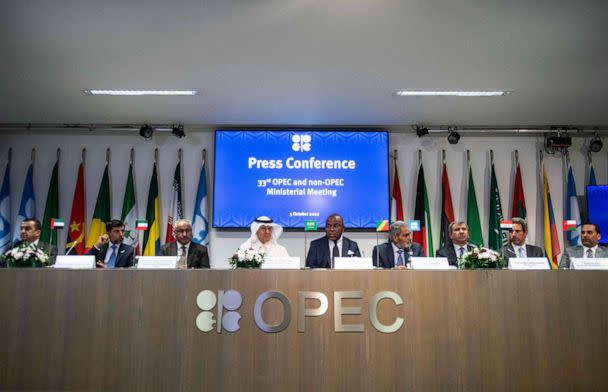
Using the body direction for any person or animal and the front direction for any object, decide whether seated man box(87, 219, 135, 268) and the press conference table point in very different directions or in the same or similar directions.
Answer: same or similar directions

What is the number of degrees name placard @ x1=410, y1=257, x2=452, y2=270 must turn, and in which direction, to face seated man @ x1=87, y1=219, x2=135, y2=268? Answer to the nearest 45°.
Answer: approximately 90° to its right

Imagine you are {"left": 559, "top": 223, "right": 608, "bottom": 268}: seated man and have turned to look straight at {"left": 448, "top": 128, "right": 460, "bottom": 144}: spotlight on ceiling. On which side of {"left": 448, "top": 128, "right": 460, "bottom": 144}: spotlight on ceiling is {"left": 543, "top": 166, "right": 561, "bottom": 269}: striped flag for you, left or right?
right

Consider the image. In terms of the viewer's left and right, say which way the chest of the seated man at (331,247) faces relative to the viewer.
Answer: facing the viewer

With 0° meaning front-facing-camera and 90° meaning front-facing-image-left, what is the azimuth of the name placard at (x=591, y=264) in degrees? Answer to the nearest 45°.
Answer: approximately 0°

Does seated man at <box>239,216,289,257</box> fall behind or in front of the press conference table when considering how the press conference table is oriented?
behind

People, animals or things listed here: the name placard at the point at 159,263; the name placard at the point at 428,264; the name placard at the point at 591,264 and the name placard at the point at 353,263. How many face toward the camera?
4

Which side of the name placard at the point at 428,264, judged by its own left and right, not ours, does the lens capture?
front

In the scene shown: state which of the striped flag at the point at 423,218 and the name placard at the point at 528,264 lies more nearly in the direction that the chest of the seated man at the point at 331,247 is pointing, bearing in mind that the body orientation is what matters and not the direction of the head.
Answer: the name placard

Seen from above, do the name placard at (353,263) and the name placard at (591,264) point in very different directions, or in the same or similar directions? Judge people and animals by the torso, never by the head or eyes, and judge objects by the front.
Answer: same or similar directions

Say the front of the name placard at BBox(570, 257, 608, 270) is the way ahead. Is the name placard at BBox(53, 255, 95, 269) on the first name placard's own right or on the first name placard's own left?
on the first name placard's own right

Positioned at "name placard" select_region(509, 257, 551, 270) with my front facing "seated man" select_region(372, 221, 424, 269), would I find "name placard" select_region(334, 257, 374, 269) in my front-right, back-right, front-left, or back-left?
front-left

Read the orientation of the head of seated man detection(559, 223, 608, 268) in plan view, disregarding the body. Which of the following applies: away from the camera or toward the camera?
toward the camera

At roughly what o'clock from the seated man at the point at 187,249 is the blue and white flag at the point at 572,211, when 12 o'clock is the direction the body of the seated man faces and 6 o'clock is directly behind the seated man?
The blue and white flag is roughly at 9 o'clock from the seated man.

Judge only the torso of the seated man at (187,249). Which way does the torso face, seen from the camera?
toward the camera

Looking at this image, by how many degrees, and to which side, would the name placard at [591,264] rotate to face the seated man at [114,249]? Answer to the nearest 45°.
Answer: approximately 90° to its right

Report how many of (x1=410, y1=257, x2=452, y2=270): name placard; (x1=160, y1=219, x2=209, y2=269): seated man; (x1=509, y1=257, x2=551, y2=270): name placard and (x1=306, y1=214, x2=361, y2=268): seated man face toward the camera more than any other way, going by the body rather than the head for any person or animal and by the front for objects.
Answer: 4

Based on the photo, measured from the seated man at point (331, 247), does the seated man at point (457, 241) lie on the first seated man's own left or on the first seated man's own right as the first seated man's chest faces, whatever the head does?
on the first seated man's own left
